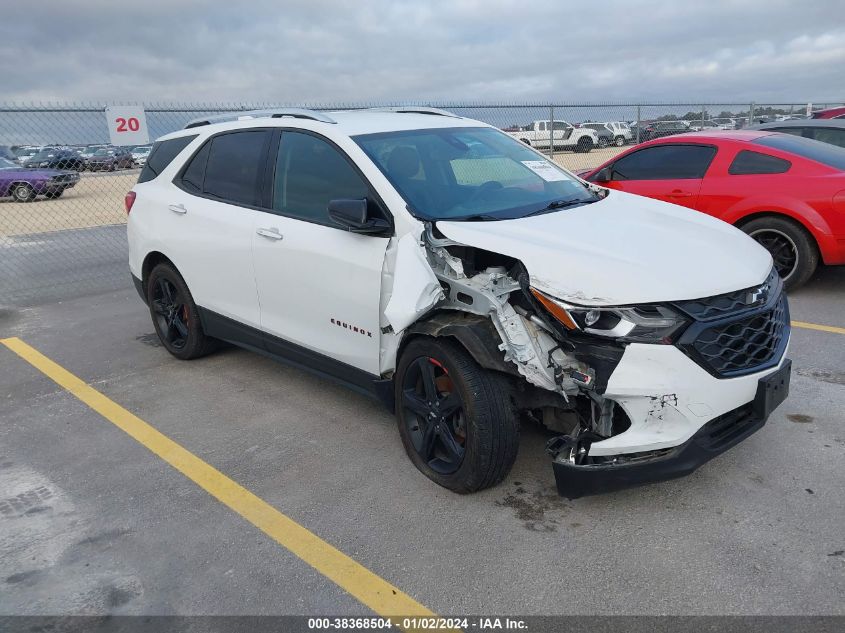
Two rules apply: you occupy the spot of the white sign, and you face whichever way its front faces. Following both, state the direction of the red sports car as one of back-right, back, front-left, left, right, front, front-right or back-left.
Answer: front-left

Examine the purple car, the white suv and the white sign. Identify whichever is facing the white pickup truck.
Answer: the purple car

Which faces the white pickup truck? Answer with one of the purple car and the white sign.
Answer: the purple car

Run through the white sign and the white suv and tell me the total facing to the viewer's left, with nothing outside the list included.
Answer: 0

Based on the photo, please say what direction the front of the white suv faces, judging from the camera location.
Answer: facing the viewer and to the right of the viewer

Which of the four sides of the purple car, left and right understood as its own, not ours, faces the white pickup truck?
front

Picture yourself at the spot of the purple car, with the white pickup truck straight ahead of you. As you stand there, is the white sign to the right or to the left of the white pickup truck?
right

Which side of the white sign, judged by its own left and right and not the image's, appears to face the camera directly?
front

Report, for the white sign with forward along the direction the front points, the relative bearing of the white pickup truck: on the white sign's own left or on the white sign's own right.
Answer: on the white sign's own left

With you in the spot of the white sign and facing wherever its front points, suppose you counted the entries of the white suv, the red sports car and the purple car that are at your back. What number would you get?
1

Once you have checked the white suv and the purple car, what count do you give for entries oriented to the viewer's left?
0

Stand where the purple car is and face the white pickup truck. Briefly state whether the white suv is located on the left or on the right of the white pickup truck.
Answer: right
